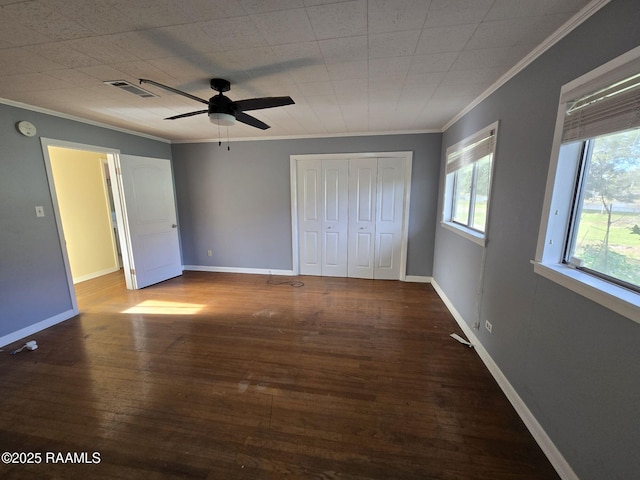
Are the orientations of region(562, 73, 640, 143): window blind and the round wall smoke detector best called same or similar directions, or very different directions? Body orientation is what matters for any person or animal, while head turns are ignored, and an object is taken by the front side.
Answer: very different directions

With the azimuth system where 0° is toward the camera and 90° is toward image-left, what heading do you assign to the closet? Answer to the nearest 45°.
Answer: approximately 0°

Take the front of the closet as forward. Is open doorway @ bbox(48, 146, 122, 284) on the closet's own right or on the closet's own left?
on the closet's own right

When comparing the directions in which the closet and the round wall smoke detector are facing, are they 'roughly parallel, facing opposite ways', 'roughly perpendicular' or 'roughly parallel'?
roughly perpendicular

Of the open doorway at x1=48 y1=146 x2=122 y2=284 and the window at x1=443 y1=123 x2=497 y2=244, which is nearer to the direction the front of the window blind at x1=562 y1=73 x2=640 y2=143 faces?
the open doorway

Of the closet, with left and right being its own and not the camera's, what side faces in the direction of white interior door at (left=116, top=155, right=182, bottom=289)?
right

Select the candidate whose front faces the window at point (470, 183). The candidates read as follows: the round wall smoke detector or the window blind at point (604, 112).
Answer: the round wall smoke detector

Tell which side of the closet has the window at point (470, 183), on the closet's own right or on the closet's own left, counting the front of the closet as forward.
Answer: on the closet's own left

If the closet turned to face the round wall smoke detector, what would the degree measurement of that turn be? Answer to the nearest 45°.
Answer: approximately 45° to its right

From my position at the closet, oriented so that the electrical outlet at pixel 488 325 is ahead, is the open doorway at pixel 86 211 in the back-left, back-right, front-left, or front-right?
back-right

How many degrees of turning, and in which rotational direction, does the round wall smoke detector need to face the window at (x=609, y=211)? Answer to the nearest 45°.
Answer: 0° — it already faces it
